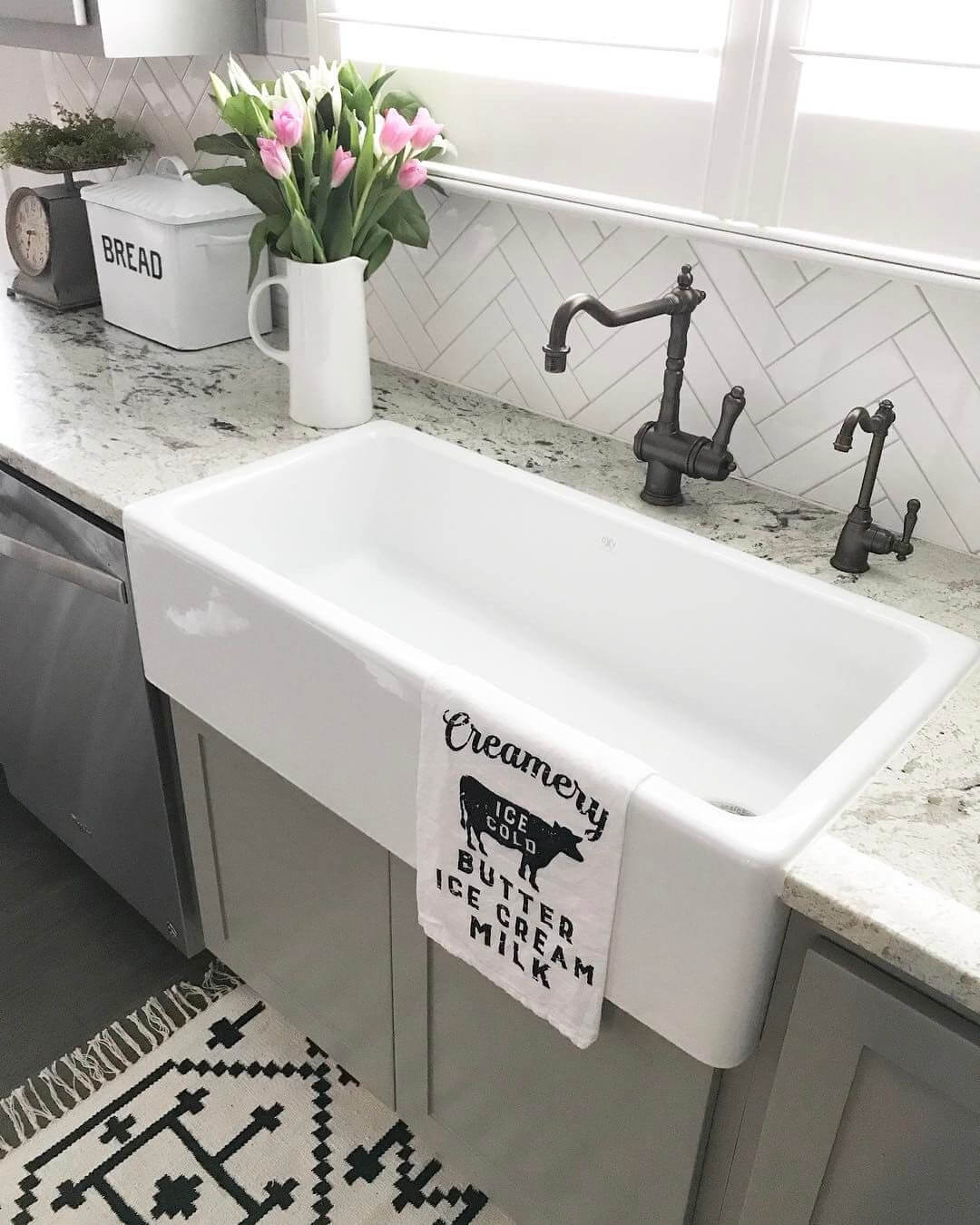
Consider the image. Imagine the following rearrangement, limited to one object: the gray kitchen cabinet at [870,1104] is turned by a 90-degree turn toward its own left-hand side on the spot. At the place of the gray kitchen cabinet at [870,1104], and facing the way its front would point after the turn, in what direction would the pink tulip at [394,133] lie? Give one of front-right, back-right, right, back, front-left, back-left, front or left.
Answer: back

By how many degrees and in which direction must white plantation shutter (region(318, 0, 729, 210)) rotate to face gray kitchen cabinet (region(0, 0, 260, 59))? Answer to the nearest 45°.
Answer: approximately 90° to its right

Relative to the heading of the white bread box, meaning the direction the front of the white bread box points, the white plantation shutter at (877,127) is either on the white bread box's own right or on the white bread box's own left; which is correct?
on the white bread box's own left

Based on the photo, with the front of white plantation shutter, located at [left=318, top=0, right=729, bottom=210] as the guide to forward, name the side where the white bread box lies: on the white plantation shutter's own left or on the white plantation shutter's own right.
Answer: on the white plantation shutter's own right

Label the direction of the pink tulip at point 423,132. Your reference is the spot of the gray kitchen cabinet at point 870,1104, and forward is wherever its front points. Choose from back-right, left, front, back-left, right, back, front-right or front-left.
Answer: right

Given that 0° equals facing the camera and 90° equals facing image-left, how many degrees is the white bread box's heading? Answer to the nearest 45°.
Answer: approximately 45°

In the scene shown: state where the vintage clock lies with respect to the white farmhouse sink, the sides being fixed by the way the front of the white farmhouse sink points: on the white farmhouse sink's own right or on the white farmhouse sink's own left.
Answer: on the white farmhouse sink's own right

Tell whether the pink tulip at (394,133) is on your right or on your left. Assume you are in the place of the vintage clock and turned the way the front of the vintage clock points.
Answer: on your left

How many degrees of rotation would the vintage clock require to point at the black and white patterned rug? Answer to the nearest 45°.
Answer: approximately 45° to its left
